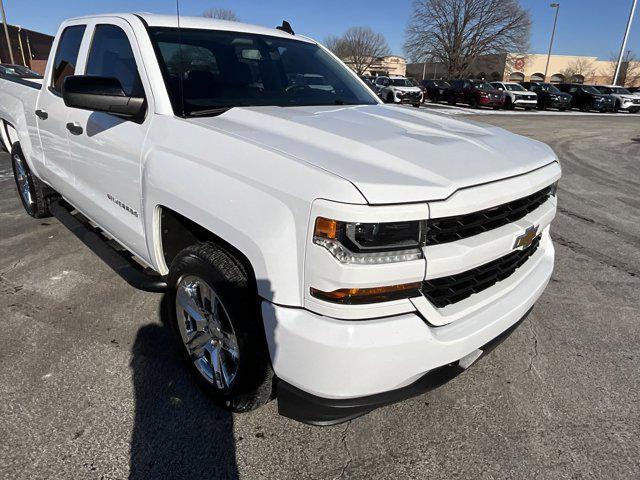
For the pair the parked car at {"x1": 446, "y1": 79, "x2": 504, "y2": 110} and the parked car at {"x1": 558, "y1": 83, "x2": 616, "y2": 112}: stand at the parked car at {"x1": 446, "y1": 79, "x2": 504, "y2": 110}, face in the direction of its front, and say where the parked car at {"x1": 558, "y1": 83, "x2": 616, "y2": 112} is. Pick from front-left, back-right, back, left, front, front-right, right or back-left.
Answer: left

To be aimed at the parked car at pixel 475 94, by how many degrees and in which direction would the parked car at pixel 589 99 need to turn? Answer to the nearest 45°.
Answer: approximately 90° to its right

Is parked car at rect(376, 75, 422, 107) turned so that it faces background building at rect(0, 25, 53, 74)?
no

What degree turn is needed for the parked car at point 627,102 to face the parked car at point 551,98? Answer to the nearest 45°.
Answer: approximately 90° to its right

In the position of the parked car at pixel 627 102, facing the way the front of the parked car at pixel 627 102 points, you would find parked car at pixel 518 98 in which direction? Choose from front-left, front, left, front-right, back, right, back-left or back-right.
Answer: right

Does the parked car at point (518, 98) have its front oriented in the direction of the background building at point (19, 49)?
no

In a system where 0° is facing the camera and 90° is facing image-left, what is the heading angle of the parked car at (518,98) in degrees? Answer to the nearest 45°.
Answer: approximately 315°

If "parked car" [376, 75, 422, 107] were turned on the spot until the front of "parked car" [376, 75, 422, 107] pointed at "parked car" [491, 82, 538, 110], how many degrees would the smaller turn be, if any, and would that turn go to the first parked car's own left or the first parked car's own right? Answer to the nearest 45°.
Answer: approximately 90° to the first parked car's own left

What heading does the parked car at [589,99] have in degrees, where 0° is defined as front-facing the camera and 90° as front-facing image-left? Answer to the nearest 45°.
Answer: approximately 315°

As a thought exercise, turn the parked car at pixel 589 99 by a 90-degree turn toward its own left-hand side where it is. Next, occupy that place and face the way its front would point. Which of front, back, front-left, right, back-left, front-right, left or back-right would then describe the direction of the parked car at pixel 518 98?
back

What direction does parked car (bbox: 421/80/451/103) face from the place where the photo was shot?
facing the viewer and to the right of the viewer

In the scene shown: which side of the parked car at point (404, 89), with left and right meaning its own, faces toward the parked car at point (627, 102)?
left

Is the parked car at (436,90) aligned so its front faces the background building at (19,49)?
no

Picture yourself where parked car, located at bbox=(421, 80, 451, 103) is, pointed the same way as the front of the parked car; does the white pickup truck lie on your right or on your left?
on your right

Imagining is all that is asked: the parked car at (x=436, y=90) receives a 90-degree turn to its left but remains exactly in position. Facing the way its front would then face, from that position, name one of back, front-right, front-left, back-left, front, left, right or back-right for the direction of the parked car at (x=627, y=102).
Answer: front-right

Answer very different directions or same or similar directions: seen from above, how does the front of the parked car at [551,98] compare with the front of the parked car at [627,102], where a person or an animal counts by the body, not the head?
same or similar directions

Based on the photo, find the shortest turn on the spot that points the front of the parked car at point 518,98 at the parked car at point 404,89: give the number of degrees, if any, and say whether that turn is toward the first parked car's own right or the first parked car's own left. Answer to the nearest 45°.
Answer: approximately 90° to the first parked car's own right

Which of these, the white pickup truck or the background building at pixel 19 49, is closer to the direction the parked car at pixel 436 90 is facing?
the white pickup truck
